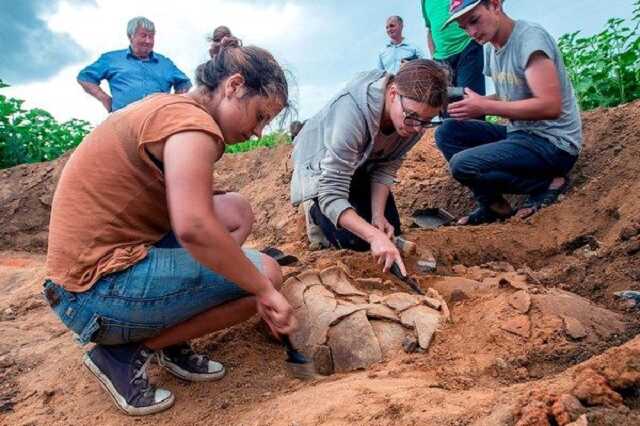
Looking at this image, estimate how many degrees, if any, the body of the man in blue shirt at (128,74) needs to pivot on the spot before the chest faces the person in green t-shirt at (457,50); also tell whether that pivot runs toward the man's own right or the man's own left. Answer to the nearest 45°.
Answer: approximately 45° to the man's own left

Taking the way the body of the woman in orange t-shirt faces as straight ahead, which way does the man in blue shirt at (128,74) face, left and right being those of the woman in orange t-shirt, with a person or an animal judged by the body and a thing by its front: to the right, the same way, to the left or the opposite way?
to the right

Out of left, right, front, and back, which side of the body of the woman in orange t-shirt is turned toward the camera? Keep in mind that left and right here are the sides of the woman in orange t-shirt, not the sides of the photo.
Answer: right

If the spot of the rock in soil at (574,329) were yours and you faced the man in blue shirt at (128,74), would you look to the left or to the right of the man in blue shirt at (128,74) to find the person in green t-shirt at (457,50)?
right
